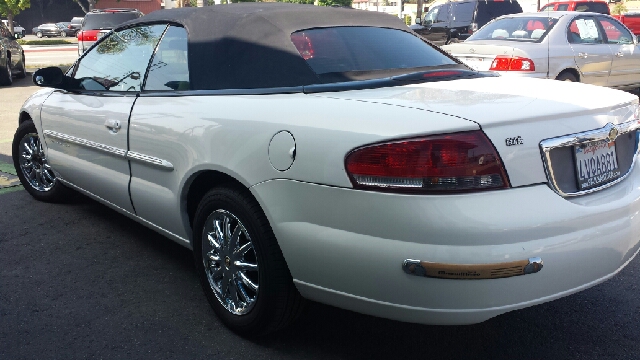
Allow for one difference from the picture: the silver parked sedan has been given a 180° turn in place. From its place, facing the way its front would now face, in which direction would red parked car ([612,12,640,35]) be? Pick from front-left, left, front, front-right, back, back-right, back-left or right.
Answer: back-right

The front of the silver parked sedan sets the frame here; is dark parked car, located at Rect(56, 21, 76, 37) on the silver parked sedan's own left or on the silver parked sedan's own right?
on the silver parked sedan's own left

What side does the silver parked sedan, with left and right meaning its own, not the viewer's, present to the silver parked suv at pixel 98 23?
left

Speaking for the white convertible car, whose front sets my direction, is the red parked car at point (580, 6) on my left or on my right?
on my right

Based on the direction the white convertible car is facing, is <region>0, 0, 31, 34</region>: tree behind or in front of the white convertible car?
in front

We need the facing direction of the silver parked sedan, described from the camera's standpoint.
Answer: facing away from the viewer and to the right of the viewer

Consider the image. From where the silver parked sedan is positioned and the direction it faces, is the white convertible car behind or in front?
behind

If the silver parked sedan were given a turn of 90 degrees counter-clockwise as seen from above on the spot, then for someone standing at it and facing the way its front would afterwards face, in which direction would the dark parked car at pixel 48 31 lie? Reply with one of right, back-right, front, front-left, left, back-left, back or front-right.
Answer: front

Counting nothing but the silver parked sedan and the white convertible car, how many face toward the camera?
0

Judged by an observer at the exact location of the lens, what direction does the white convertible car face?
facing away from the viewer and to the left of the viewer

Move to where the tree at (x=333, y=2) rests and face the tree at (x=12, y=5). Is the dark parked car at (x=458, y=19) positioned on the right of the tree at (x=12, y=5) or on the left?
left

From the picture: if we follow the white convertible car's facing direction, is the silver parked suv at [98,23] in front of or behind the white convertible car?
in front

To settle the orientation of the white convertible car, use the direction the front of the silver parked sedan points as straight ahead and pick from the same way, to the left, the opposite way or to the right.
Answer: to the left
